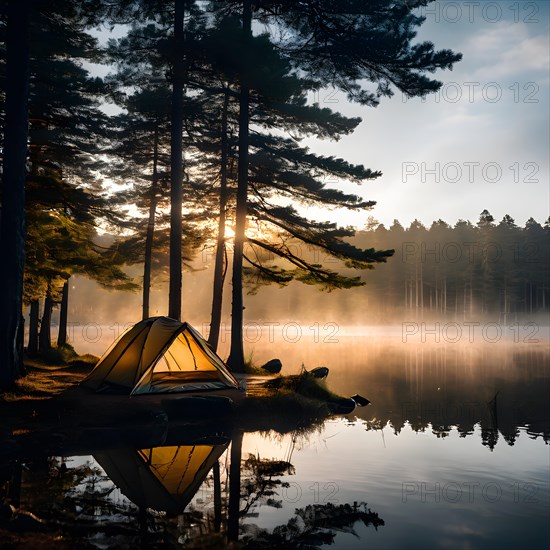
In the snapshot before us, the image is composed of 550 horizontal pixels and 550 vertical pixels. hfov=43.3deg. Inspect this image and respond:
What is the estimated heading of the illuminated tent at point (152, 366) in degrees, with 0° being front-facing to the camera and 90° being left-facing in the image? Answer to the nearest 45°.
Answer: approximately 315°
